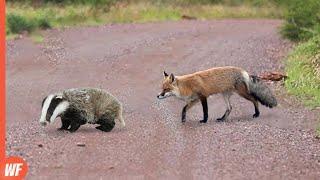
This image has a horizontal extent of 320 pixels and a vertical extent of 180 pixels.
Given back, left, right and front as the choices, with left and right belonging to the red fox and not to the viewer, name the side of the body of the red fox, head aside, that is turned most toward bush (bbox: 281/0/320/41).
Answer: right

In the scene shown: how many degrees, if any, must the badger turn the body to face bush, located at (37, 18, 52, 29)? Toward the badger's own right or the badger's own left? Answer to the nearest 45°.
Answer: approximately 90° to the badger's own right

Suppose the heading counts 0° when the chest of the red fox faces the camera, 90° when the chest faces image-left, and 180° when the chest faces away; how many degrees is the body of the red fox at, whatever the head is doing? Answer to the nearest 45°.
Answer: approximately 90°

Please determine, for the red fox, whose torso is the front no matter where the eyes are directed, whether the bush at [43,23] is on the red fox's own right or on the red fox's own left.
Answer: on the red fox's own right

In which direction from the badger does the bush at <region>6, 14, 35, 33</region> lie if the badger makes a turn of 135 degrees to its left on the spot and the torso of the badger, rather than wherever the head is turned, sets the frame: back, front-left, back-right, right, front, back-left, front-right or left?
back-left

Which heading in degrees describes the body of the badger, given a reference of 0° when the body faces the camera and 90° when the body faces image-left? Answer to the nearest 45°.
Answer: approximately 90°
